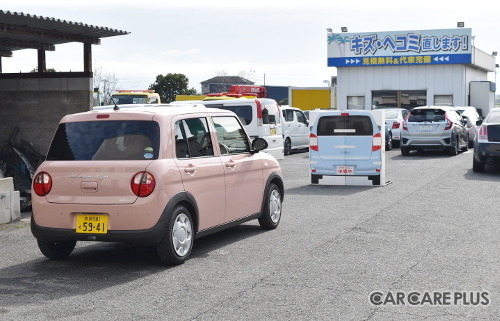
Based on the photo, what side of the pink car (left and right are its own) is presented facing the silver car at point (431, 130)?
front

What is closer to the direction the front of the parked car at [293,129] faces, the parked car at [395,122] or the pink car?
the parked car

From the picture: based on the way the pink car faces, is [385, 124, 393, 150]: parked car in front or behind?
in front

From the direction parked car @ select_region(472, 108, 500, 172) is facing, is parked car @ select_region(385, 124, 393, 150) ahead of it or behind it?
ahead

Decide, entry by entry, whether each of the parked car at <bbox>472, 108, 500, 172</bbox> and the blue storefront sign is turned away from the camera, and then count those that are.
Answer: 1

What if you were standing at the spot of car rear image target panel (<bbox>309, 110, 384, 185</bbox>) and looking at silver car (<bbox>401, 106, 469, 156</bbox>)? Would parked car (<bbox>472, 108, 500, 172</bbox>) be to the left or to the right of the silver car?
right

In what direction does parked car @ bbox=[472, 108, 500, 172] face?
away from the camera

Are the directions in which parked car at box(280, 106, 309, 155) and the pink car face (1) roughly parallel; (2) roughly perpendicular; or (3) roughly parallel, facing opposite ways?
roughly parallel

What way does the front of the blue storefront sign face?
toward the camera
